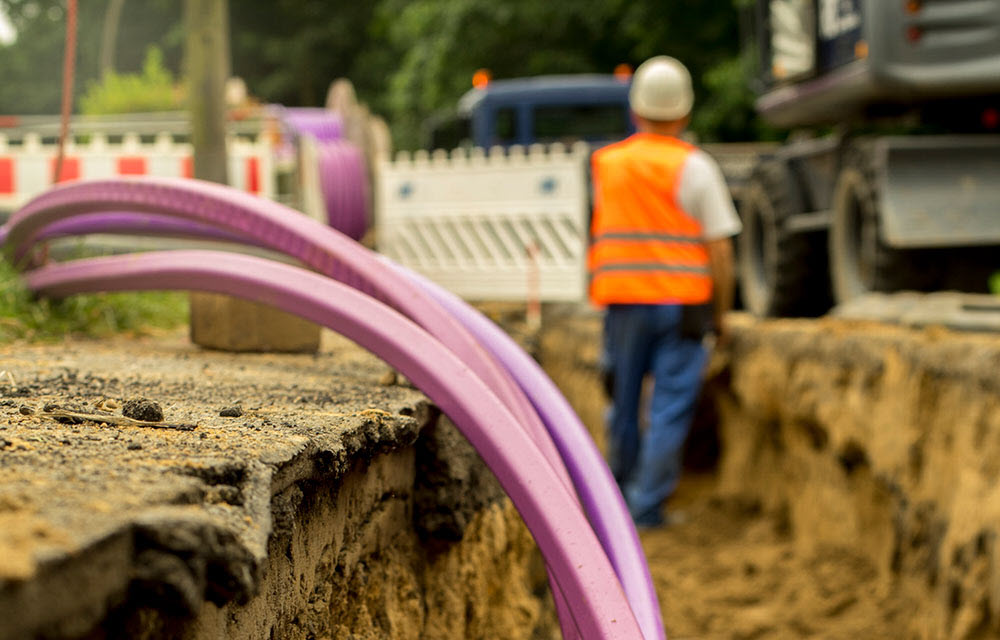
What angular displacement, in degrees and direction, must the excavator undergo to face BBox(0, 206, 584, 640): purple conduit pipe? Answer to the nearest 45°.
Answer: approximately 90° to its left

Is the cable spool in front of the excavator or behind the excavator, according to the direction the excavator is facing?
in front

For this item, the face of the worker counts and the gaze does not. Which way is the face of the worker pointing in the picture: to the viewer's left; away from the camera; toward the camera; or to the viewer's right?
away from the camera

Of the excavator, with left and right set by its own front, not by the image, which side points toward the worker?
left

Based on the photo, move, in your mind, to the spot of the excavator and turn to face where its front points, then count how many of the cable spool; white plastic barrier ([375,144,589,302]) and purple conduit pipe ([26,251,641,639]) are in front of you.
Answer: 2

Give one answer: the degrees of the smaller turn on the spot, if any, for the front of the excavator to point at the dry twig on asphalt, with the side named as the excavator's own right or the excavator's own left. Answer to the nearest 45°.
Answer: approximately 135° to the excavator's own left

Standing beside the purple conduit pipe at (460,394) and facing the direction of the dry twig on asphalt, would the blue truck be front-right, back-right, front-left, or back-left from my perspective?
back-right

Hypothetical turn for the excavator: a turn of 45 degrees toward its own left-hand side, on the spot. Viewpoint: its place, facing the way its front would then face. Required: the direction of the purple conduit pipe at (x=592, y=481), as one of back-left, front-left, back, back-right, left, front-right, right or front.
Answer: left

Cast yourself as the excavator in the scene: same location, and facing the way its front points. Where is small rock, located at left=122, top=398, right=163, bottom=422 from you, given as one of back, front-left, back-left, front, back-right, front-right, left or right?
back-left

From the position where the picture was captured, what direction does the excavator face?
facing away from the viewer and to the left of the viewer
